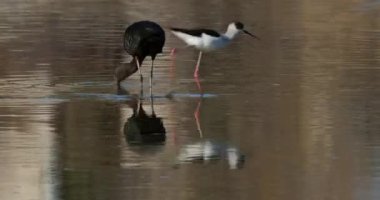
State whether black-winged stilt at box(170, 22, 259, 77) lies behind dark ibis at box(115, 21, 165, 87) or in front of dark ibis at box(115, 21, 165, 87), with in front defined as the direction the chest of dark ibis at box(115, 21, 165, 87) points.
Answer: behind

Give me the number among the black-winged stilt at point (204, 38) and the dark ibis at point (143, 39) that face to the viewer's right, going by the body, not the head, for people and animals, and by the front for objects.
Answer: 1

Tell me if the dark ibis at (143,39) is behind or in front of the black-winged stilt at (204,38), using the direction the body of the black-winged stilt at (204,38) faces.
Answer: behind

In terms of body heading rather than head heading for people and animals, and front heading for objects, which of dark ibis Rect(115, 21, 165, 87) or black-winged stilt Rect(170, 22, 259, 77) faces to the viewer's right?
black-winged stilt Rect(170, 22, 259, 77)

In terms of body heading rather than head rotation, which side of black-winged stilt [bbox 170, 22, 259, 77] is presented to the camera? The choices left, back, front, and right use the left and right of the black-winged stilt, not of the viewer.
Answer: right
